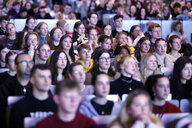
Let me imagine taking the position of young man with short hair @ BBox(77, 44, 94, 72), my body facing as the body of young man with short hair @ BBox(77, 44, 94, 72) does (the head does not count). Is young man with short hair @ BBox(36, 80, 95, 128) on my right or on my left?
on my right

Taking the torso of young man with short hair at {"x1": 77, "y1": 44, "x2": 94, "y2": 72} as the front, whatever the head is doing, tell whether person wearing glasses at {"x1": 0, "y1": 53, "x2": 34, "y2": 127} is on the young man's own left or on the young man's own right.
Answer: on the young man's own right

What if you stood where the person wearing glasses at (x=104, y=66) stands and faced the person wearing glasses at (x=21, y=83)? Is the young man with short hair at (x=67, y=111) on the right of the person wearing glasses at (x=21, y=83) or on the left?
left

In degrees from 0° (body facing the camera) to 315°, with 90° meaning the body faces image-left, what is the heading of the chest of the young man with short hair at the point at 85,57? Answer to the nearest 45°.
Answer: approximately 315°

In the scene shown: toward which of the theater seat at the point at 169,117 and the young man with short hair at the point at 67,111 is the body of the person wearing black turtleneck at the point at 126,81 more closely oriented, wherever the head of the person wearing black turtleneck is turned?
the theater seat

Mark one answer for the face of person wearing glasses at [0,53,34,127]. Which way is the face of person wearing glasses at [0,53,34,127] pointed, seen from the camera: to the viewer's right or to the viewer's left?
to the viewer's right

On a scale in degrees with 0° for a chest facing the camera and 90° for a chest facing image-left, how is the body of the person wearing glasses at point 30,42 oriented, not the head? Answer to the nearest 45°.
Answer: approximately 315°

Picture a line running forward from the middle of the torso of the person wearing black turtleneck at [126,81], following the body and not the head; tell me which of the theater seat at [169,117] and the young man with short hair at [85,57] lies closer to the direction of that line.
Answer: the theater seat
